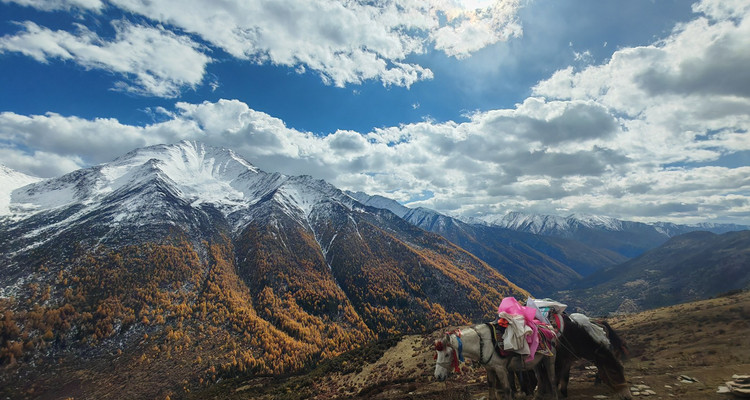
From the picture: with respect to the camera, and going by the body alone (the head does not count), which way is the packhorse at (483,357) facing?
to the viewer's left

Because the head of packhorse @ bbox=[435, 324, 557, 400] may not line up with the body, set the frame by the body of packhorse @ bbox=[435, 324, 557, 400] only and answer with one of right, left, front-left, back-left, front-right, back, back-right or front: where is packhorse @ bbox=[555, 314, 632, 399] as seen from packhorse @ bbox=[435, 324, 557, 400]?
back-right
